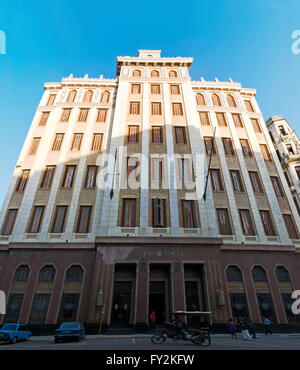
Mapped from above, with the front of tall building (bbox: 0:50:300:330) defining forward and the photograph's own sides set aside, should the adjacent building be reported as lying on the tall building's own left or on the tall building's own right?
on the tall building's own left

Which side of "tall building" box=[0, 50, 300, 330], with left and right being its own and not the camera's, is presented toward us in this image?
front
